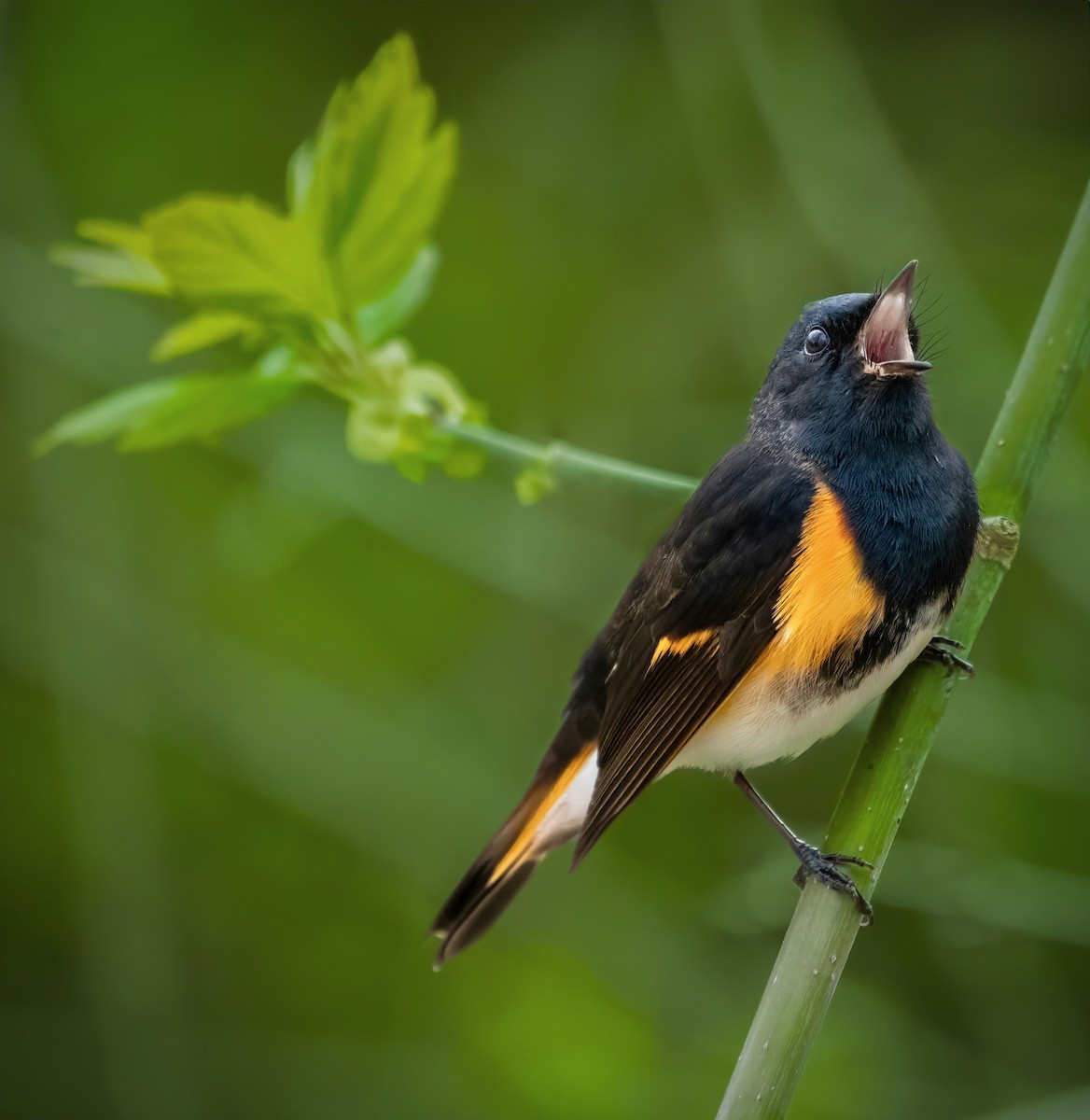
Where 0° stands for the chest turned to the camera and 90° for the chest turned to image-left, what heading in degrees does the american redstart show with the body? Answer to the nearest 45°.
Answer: approximately 315°
